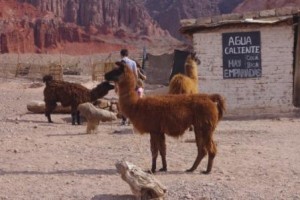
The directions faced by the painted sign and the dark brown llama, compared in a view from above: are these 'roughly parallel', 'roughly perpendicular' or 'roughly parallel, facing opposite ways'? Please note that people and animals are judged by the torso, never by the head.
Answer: roughly perpendicular

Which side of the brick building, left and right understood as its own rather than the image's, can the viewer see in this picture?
front

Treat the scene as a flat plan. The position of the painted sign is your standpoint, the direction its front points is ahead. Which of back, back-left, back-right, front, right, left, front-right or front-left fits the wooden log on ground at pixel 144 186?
front

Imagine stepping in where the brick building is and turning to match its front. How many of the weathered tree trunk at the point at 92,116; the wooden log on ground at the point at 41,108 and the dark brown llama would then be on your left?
0

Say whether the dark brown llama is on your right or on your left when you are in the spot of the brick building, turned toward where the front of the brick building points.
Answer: on your right

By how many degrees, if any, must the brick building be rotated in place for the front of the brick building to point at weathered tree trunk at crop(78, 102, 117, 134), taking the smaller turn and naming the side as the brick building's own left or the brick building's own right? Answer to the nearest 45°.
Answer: approximately 45° to the brick building's own right

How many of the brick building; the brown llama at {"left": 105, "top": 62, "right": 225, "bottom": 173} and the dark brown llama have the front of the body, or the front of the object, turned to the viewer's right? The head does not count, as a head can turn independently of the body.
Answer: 1

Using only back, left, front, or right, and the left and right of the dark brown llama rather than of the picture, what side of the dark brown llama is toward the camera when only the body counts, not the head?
right

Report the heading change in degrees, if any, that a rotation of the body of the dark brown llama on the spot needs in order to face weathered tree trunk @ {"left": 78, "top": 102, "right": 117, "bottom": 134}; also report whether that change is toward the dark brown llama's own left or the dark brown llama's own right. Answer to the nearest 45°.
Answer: approximately 90° to the dark brown llama's own right

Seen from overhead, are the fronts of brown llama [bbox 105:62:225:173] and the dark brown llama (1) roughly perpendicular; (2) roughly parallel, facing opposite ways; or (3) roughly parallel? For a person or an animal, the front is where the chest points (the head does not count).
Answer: roughly parallel, facing opposite ways

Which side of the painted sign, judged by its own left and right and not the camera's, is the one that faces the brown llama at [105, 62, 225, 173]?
front

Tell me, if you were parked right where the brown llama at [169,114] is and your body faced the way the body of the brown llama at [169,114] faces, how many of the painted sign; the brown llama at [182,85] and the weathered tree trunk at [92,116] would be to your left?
0

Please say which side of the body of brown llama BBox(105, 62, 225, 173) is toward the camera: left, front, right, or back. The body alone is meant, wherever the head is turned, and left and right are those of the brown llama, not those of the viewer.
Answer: left

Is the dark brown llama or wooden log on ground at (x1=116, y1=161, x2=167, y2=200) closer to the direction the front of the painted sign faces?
the wooden log on ground

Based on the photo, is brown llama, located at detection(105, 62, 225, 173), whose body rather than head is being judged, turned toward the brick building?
no

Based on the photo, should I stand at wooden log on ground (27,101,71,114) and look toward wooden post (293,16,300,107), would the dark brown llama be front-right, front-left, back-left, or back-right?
front-right
